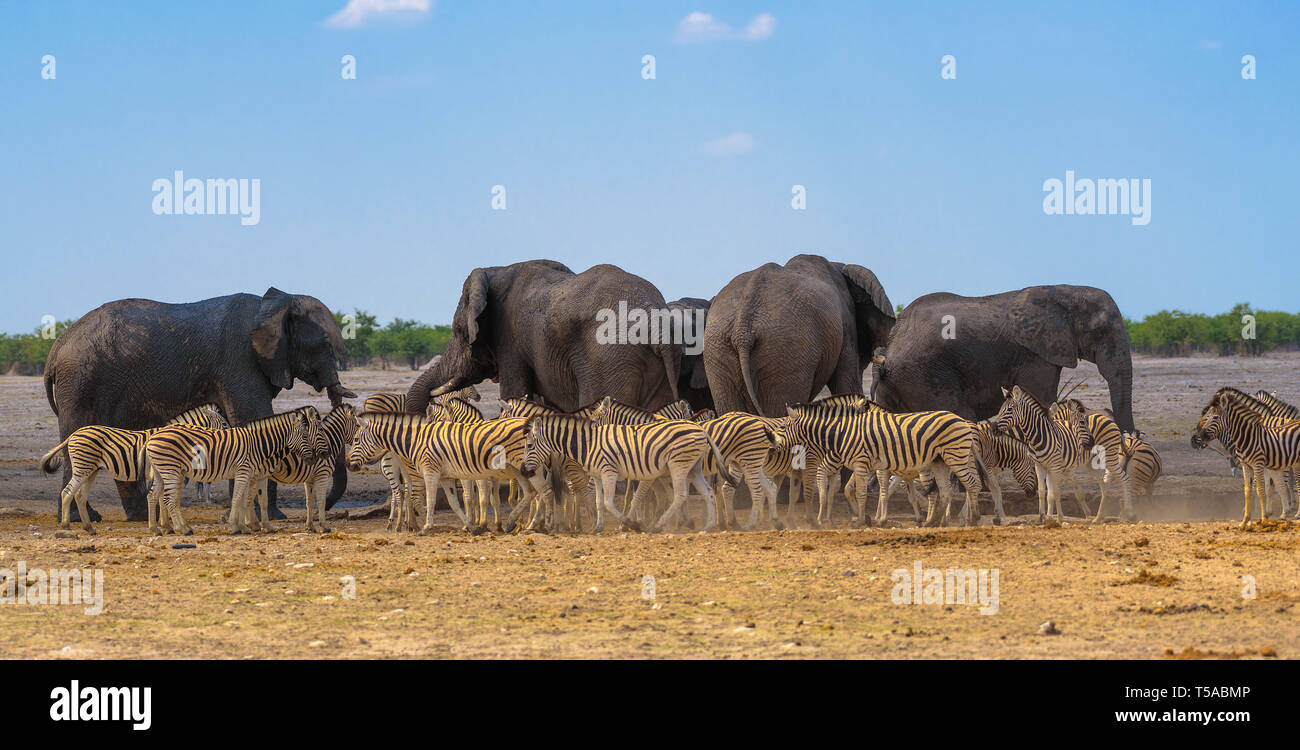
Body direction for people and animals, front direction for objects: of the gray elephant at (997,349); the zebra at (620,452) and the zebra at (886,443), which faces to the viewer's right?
the gray elephant

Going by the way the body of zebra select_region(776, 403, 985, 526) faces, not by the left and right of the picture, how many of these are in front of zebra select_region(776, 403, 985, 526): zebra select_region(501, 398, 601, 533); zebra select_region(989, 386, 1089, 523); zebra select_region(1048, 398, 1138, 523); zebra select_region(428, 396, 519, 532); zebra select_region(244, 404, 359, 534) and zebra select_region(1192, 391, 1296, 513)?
3

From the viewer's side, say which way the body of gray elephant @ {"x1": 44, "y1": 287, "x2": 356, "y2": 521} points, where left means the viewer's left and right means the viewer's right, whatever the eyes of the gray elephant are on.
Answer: facing to the right of the viewer

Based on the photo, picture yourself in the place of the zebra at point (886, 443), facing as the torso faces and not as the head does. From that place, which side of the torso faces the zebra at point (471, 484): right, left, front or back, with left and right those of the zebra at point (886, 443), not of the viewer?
front

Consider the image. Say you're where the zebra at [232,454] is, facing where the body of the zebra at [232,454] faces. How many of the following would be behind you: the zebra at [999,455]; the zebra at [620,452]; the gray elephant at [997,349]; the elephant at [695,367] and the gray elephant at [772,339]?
0

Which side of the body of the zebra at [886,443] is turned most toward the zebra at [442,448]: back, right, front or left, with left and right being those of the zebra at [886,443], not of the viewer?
front

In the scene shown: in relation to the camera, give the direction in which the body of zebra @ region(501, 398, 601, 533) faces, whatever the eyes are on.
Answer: to the viewer's left

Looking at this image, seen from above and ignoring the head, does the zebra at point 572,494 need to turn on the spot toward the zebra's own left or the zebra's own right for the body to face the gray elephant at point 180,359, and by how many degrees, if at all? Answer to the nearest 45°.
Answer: approximately 45° to the zebra's own right

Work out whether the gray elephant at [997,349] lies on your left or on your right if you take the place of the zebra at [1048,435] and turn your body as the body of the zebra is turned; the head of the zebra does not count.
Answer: on your right

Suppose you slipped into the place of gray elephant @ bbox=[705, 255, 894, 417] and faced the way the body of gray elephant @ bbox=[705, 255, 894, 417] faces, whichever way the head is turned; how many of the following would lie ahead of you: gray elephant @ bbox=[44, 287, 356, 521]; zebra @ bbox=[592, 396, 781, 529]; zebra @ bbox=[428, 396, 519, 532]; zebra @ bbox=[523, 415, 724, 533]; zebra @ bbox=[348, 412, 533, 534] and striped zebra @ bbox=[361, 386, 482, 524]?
0

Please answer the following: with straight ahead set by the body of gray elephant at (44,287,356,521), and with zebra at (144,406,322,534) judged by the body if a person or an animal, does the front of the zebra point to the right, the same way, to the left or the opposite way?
the same way

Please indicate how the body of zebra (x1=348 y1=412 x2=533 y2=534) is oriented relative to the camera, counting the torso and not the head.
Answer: to the viewer's left

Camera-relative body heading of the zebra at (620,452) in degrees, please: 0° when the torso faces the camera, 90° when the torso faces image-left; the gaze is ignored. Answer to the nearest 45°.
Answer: approximately 90°
